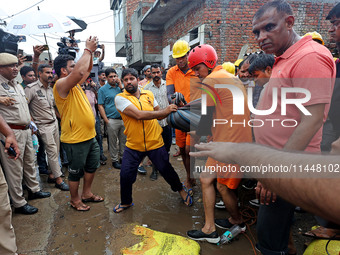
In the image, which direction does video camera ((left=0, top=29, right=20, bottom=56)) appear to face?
to the viewer's right

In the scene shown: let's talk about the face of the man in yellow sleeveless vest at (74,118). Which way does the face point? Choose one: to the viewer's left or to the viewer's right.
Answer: to the viewer's right

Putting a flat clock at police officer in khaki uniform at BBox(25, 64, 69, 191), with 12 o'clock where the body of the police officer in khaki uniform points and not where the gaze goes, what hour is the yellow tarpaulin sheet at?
The yellow tarpaulin sheet is roughly at 1 o'clock from the police officer in khaki uniform.

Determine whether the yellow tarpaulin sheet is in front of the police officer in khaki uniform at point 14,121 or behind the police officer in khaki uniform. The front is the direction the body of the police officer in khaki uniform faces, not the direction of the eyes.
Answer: in front

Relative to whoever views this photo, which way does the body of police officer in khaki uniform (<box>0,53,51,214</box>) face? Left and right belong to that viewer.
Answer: facing the viewer and to the right of the viewer

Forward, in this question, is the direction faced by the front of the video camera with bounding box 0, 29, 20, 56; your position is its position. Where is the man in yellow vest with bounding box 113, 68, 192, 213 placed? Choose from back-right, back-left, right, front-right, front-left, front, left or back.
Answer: front-right

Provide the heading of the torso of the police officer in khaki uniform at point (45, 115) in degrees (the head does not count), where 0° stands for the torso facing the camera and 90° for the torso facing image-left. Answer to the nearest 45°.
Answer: approximately 315°

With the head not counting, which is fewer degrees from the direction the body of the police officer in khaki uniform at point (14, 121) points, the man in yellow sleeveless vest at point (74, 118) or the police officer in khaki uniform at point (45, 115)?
the man in yellow sleeveless vest

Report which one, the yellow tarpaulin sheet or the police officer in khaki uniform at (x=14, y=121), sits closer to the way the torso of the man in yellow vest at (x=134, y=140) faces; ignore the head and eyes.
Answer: the yellow tarpaulin sheet
